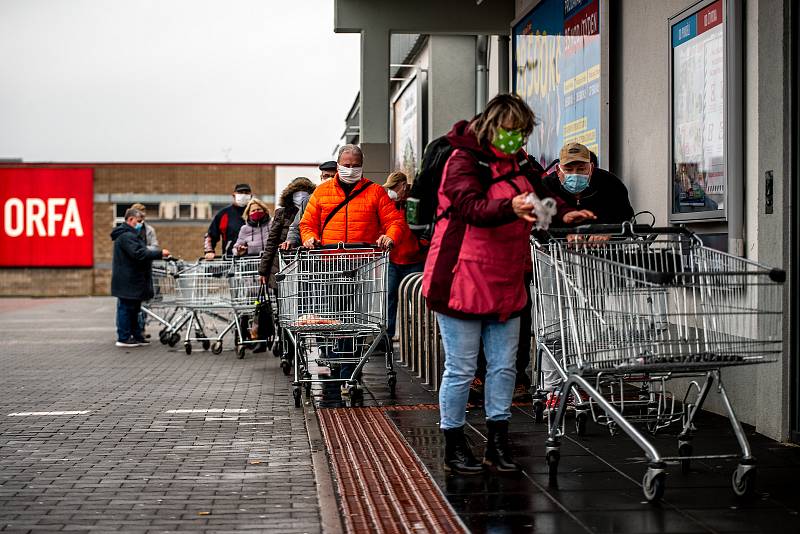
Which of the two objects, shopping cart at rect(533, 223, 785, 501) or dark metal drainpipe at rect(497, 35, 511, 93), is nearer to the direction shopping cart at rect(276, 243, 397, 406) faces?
the shopping cart

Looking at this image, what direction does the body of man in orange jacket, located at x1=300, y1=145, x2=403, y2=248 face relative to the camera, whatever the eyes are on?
toward the camera

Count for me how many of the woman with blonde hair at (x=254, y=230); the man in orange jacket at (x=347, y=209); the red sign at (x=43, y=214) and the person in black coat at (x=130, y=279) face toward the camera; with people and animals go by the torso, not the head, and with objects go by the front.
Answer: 3

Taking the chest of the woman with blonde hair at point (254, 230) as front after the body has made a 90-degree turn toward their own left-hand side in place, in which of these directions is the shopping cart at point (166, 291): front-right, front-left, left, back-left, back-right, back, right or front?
back-left

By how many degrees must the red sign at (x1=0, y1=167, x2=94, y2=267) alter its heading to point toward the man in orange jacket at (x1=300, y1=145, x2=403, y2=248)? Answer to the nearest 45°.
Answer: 0° — it already faces them

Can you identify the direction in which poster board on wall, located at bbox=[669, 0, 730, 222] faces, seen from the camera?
facing the viewer and to the left of the viewer

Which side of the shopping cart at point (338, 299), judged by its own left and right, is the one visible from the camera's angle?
front

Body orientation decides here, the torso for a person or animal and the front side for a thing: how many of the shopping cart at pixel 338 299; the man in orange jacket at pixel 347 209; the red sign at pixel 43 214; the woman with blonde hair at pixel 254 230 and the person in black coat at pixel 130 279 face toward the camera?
4

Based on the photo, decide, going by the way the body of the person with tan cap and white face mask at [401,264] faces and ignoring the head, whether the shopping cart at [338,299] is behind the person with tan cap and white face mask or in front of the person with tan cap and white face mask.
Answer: in front

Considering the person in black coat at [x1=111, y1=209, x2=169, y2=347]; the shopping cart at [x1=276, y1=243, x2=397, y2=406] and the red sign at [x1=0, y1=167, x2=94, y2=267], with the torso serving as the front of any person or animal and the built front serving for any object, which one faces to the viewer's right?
the person in black coat
